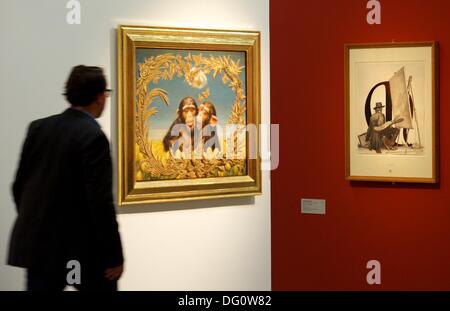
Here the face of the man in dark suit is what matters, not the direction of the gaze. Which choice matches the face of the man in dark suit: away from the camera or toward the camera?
away from the camera

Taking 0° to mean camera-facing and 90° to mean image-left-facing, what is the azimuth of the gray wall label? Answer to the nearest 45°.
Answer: approximately 0°

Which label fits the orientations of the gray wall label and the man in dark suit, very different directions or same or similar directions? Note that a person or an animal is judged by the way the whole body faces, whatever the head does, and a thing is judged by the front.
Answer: very different directions

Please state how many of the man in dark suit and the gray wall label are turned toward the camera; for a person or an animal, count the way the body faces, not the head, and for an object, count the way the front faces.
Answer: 1

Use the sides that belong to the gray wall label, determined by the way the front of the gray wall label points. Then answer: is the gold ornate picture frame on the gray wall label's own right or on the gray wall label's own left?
on the gray wall label's own right

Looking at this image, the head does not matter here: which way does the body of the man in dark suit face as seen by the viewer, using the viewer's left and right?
facing away from the viewer and to the right of the viewer

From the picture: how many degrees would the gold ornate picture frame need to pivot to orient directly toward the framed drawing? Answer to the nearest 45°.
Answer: approximately 45° to its left

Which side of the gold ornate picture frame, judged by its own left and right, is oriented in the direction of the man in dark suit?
right
